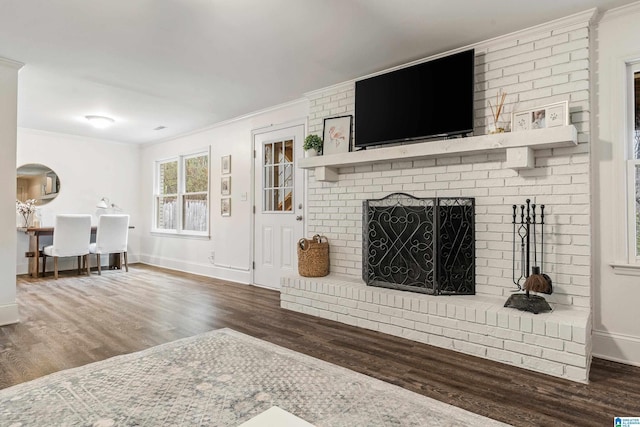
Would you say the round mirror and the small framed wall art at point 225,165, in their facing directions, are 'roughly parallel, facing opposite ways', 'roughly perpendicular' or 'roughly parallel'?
roughly perpendicular

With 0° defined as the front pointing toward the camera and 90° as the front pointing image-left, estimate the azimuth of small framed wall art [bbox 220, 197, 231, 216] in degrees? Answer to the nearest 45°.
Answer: approximately 45°

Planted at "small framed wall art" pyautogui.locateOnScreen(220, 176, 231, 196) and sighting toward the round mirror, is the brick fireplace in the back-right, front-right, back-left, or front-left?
back-left

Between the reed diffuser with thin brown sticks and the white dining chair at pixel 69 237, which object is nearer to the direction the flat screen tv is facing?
the white dining chair

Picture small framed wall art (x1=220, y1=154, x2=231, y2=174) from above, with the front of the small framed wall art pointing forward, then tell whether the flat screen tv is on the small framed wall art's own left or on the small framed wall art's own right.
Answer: on the small framed wall art's own left

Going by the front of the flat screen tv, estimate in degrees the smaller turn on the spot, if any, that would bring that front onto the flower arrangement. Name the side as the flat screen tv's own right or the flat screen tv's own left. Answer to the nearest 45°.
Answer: approximately 45° to the flat screen tv's own right

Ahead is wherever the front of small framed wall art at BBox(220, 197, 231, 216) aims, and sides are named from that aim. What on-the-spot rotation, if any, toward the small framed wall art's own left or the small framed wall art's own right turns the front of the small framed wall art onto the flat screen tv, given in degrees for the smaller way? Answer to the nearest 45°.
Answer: approximately 90° to the small framed wall art's own left

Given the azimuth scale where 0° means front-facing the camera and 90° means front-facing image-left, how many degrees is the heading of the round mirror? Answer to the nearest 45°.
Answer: approximately 0°

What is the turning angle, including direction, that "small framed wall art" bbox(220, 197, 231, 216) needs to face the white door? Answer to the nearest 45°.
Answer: approximately 90° to its left

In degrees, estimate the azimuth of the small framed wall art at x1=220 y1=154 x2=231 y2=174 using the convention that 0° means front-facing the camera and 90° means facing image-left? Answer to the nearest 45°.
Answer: approximately 45°

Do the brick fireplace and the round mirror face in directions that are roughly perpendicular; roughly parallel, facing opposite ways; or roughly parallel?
roughly perpendicular

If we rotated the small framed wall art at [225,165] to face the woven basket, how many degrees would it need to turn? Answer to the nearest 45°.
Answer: approximately 90° to its left
